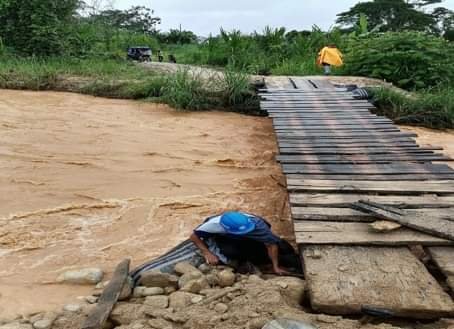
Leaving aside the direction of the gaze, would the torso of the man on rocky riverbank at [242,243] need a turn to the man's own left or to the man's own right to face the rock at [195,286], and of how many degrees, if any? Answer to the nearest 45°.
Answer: approximately 45° to the man's own right

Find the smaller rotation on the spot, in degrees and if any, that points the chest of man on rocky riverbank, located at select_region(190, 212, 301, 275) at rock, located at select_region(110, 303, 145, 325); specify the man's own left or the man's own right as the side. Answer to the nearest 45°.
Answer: approximately 45° to the man's own right

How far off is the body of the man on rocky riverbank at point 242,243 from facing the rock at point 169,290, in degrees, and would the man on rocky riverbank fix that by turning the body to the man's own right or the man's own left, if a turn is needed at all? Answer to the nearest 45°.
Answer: approximately 45° to the man's own right

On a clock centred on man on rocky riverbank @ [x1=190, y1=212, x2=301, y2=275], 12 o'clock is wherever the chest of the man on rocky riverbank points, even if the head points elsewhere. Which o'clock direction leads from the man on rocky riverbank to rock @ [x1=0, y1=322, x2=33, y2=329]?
The rock is roughly at 2 o'clock from the man on rocky riverbank.

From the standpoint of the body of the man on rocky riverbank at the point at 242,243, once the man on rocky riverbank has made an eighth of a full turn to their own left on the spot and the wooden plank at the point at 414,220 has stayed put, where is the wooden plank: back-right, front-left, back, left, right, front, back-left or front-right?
front-left

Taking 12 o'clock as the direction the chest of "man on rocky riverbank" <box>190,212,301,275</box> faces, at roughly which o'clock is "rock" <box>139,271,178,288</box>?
The rock is roughly at 2 o'clock from the man on rocky riverbank.

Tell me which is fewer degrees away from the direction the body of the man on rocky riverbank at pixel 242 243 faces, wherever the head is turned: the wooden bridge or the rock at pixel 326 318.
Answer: the rock

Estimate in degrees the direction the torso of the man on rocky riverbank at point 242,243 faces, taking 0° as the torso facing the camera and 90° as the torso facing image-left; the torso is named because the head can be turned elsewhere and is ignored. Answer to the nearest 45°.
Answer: approximately 0°

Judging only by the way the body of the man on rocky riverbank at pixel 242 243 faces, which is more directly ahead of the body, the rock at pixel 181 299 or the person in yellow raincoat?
the rock

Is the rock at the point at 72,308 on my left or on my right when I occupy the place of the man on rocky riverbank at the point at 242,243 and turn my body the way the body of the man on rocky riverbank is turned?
on my right

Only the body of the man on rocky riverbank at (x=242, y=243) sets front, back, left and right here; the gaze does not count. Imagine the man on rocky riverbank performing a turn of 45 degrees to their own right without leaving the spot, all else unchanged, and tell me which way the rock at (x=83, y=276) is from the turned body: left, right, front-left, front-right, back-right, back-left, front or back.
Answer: front-right

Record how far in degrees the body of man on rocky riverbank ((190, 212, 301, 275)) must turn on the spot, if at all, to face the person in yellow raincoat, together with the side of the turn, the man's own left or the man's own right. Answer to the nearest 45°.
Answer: approximately 180°

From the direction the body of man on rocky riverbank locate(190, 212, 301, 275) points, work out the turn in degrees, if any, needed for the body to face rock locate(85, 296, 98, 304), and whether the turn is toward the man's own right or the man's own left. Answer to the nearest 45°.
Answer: approximately 45° to the man's own right

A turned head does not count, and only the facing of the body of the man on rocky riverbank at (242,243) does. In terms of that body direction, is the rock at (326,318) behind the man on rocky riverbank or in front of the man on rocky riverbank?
in front

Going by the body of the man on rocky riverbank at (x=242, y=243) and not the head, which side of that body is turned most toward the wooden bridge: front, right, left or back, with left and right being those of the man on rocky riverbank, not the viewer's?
left
